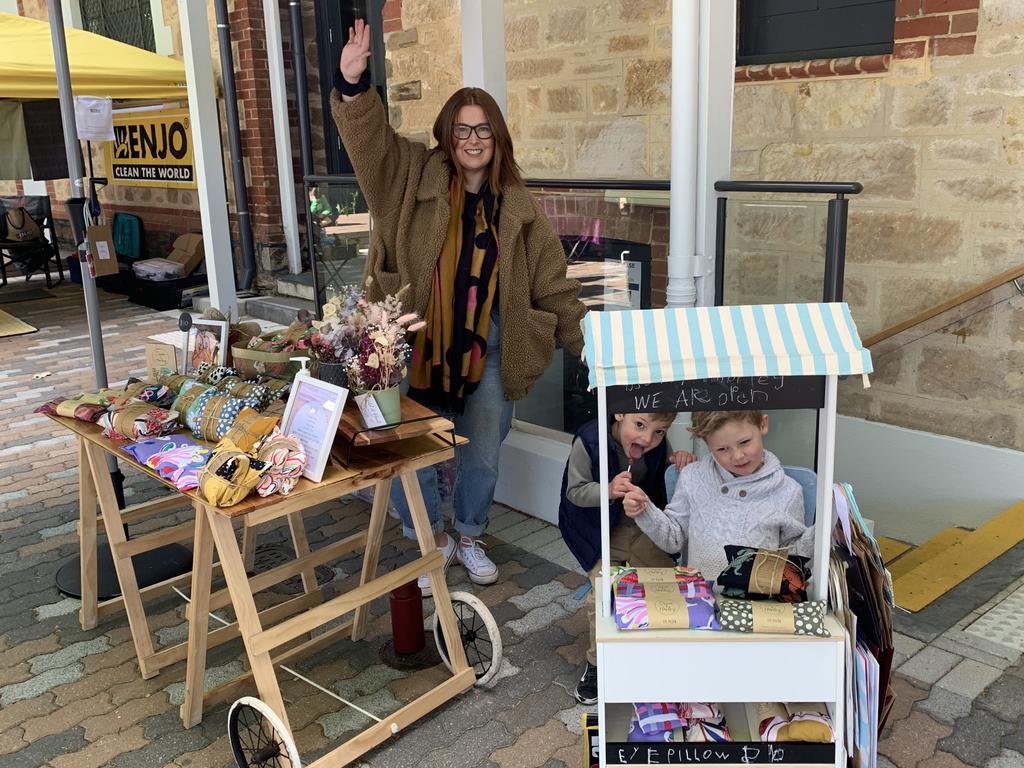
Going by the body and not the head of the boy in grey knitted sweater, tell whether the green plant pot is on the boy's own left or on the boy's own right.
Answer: on the boy's own right

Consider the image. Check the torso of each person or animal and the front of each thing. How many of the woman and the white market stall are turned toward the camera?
2

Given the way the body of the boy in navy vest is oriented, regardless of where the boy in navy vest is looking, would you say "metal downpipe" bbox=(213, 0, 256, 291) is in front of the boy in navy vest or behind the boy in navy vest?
behind

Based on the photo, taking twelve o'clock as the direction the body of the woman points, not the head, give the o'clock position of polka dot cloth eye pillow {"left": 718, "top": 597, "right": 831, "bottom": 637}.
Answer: The polka dot cloth eye pillow is roughly at 11 o'clock from the woman.

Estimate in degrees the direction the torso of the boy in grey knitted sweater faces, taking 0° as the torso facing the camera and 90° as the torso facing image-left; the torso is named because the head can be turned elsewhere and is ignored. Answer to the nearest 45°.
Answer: approximately 0°

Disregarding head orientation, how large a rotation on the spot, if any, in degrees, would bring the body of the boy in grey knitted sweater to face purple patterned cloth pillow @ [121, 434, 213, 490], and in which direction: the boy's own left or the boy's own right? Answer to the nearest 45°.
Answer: approximately 90° to the boy's own right
